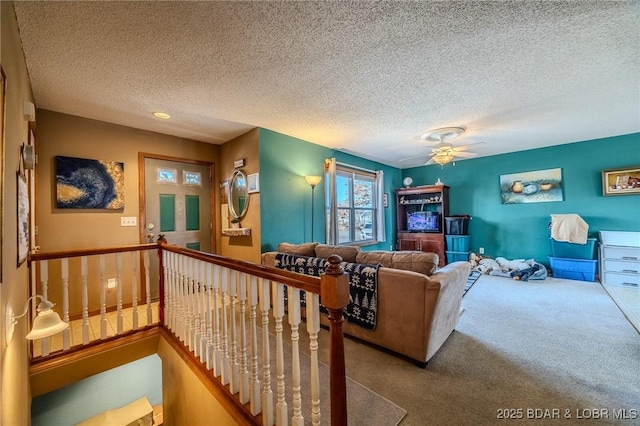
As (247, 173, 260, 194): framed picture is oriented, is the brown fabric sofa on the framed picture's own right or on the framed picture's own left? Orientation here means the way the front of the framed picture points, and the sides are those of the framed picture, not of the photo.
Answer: on the framed picture's own left

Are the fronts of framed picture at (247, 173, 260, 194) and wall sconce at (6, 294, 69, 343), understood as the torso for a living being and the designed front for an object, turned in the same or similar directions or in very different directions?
very different directions

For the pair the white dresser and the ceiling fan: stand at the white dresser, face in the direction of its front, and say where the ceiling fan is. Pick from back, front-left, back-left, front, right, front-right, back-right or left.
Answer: front-right

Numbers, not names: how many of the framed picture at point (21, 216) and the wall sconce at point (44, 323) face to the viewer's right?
2

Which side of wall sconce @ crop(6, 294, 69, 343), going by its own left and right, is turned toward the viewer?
right

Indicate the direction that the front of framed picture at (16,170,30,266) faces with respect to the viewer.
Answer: facing to the right of the viewer

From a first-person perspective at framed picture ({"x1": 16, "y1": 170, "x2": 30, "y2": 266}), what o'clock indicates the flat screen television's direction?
The flat screen television is roughly at 12 o'clock from the framed picture.

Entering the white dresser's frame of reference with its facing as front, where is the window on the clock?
The window is roughly at 2 o'clock from the white dresser.
